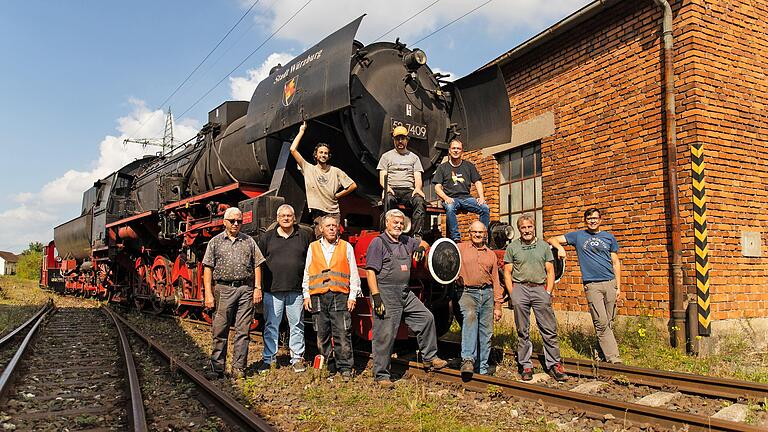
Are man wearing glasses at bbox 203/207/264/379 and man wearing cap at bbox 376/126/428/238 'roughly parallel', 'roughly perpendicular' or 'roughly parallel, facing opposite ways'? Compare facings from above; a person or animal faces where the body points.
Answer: roughly parallel

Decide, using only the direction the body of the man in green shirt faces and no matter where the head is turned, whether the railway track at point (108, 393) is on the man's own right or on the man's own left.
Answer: on the man's own right

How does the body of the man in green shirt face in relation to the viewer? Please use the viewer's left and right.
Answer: facing the viewer

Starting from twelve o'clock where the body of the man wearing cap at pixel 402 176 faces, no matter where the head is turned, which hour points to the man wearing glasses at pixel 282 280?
The man wearing glasses is roughly at 3 o'clock from the man wearing cap.

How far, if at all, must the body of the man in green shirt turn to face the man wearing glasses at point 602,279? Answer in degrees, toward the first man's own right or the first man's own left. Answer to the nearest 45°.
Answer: approximately 135° to the first man's own left

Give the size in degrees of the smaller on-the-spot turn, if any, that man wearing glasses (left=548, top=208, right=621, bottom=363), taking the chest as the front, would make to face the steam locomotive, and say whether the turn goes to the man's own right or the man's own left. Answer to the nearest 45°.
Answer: approximately 90° to the man's own right

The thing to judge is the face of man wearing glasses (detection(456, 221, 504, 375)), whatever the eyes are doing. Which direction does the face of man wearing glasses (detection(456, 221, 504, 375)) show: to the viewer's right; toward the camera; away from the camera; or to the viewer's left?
toward the camera

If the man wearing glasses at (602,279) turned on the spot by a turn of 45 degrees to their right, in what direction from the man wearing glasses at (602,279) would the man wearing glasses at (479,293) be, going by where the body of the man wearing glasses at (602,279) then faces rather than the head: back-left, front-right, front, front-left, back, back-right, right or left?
front

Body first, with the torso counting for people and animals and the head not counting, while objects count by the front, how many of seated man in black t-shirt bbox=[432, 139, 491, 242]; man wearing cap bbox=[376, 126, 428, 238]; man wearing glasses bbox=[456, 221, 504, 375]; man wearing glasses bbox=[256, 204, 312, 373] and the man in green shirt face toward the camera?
5

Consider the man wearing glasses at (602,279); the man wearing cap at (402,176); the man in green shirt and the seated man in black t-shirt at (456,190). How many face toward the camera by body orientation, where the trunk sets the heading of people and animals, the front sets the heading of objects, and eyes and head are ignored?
4

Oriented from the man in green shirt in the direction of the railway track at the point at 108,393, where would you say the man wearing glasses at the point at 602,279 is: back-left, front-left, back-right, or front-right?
back-right

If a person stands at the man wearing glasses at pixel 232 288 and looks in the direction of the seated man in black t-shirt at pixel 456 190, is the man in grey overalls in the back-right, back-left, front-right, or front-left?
front-right

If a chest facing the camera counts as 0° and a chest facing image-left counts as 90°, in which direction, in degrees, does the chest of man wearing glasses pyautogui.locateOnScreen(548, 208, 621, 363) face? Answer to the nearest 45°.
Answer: approximately 0°

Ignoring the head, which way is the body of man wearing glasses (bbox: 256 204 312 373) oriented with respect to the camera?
toward the camera
